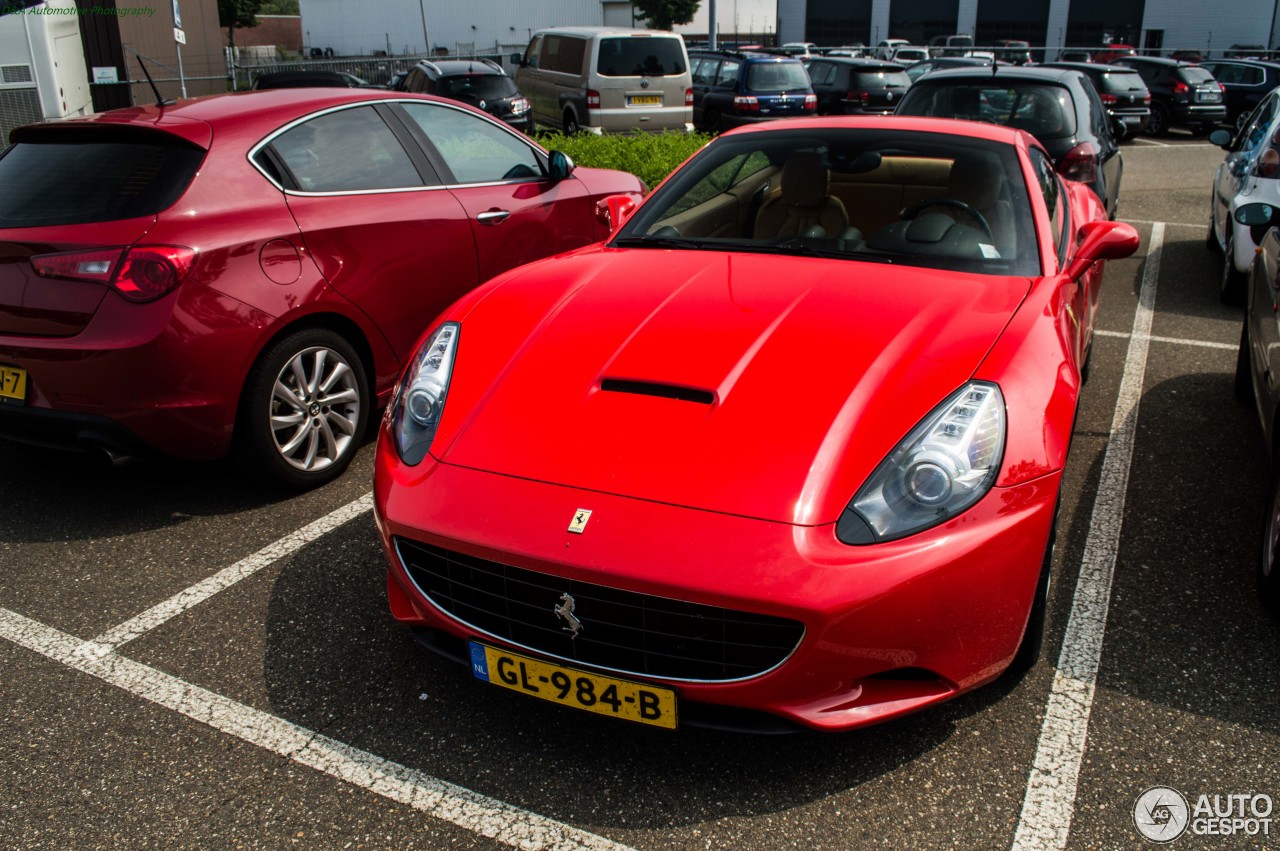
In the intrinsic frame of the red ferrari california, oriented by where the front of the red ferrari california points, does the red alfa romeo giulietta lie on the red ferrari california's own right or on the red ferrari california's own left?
on the red ferrari california's own right

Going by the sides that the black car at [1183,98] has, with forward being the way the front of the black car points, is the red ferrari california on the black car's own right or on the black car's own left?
on the black car's own left

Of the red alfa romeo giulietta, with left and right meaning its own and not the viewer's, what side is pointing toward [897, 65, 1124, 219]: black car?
front

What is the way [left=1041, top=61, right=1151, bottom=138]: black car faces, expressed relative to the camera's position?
facing away from the viewer and to the left of the viewer

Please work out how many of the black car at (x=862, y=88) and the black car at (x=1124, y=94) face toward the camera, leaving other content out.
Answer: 0

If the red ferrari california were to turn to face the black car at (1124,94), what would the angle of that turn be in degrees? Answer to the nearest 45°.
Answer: approximately 135° to its right

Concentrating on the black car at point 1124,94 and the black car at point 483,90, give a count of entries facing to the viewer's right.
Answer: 0

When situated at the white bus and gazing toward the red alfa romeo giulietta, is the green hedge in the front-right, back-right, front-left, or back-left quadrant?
front-left

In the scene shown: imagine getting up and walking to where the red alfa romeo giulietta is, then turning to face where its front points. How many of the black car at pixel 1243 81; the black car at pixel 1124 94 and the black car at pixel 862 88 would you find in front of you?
3

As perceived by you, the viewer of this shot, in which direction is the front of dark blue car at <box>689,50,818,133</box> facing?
facing away from the viewer and to the left of the viewer

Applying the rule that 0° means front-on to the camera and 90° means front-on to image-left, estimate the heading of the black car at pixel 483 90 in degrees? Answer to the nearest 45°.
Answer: approximately 135°

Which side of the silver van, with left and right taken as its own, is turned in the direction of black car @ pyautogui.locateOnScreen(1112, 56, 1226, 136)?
right

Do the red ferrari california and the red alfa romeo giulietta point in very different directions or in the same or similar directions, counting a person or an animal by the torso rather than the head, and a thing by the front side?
very different directions
